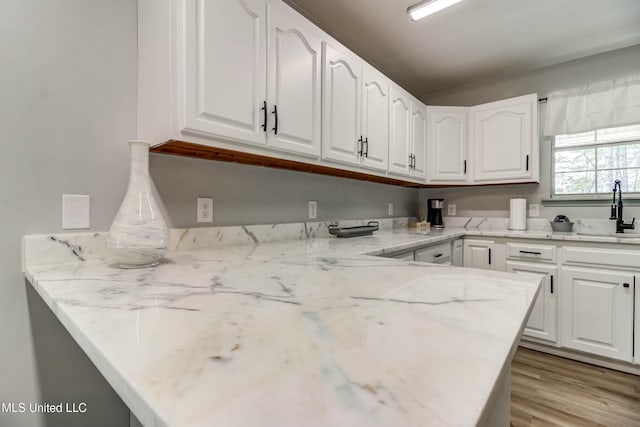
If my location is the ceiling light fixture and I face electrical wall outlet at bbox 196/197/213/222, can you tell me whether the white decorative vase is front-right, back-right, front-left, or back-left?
front-left

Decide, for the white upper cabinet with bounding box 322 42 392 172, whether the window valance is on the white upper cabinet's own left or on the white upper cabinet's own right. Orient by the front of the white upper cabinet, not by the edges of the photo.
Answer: on the white upper cabinet's own left

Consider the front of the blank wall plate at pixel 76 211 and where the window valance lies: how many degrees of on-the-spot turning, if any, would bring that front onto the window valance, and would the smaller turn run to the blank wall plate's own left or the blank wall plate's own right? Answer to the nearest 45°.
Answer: approximately 90° to the blank wall plate's own left

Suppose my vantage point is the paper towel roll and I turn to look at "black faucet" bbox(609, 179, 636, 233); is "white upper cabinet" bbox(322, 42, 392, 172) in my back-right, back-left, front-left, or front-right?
back-right

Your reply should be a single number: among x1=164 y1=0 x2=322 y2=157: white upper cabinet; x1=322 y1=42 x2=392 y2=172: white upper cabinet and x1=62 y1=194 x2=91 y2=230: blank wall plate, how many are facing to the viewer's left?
0

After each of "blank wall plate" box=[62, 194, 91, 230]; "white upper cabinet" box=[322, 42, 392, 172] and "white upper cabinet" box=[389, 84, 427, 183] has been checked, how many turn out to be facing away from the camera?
0

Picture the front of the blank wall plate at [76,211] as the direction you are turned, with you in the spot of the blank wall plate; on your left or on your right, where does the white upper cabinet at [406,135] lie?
on your left

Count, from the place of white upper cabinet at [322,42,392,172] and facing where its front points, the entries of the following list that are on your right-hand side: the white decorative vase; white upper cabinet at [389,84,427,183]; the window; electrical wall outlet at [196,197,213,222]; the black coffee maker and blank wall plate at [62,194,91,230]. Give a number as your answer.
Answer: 3

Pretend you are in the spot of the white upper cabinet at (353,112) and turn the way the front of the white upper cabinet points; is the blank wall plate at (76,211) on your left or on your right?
on your right

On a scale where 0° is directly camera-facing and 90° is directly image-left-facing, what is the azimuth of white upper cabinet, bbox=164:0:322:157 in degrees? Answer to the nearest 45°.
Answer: approximately 315°

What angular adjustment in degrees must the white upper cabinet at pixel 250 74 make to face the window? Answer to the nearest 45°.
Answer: approximately 45° to its left

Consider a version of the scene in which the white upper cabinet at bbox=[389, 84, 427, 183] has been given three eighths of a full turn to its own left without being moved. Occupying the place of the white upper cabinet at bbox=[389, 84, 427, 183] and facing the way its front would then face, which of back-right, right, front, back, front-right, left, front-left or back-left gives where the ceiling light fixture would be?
back

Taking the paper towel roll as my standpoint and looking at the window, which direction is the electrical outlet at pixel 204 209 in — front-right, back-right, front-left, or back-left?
back-right

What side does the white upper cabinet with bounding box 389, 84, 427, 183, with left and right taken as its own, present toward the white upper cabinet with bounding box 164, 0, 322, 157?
right
